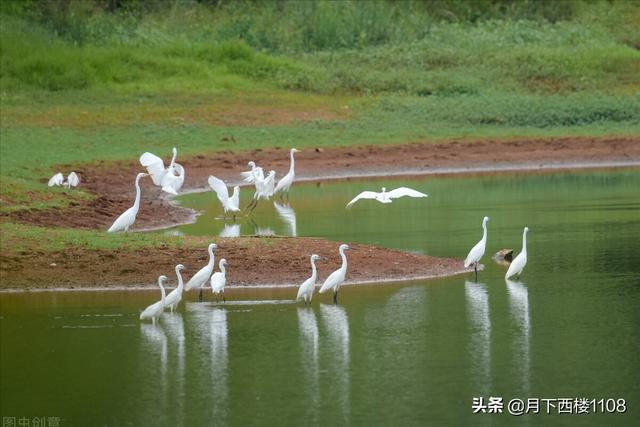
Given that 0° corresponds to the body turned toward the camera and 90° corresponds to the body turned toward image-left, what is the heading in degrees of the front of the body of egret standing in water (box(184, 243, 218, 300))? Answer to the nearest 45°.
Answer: approximately 270°

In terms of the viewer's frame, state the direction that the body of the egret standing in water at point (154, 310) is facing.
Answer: to the viewer's right

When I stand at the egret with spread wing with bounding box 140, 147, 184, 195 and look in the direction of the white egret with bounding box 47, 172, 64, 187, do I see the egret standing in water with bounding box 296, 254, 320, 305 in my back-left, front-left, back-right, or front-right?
back-left

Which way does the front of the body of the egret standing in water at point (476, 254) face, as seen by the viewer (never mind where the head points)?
to the viewer's right

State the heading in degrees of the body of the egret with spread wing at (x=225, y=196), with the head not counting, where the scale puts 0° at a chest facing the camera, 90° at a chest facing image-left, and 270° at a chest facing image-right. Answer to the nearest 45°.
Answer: approximately 270°

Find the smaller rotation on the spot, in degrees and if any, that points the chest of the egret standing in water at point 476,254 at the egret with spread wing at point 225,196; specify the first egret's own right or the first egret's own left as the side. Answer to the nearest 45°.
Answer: approximately 135° to the first egret's own left

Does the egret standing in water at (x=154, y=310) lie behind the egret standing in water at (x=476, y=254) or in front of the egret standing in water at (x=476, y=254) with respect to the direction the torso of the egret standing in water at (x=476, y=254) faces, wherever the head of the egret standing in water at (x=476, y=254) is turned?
behind

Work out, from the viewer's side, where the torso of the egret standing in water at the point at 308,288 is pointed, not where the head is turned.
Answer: to the viewer's right
